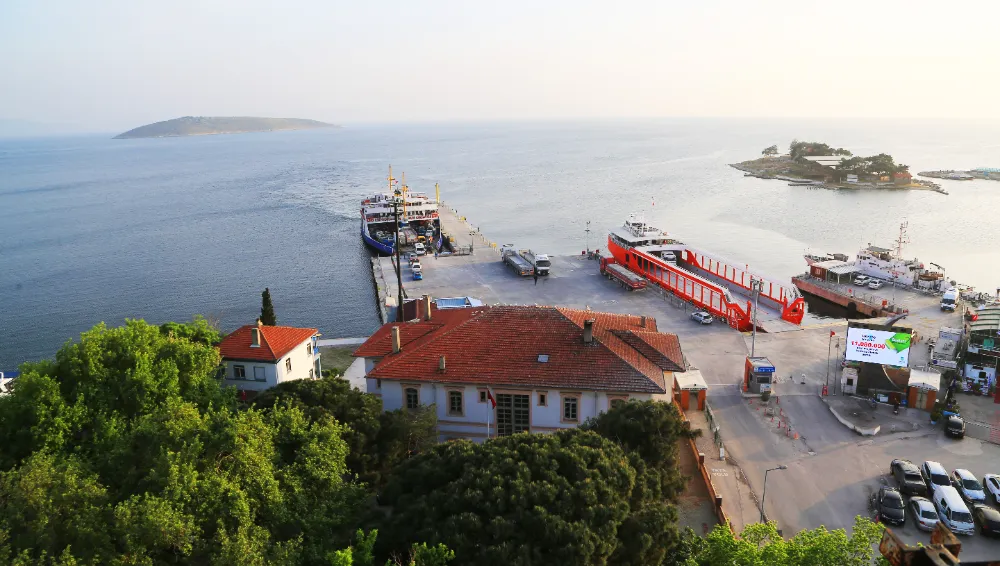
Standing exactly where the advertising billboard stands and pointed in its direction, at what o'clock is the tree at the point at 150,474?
The tree is roughly at 1 o'clock from the advertising billboard.

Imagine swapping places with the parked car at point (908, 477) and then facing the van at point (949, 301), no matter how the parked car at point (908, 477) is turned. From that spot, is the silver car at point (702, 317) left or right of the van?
left

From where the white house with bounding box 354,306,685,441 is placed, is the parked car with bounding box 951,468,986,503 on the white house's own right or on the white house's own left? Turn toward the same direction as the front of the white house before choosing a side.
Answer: on the white house's own left

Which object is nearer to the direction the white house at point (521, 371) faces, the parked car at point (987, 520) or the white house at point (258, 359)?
the parked car

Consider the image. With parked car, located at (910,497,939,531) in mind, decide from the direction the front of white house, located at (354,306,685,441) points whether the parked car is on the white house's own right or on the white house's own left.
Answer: on the white house's own left

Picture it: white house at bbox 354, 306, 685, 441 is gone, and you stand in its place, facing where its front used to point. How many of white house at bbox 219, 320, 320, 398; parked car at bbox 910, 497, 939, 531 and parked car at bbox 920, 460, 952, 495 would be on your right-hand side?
1

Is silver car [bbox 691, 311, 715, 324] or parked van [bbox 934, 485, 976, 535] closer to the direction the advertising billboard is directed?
the parked van

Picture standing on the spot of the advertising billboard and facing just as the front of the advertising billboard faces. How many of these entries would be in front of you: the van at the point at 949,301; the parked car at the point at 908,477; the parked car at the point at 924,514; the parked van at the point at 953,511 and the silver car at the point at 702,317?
3

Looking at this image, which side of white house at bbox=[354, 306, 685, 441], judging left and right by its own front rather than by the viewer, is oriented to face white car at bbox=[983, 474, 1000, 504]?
left

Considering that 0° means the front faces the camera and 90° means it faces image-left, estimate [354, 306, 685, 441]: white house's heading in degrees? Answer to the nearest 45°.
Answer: approximately 0°

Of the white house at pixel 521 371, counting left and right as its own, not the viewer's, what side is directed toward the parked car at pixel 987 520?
left

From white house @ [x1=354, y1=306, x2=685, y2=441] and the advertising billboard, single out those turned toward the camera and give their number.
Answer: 2

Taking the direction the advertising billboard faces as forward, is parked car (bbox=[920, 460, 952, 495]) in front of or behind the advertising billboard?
in front

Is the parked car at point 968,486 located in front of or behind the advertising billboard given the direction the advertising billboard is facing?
in front
